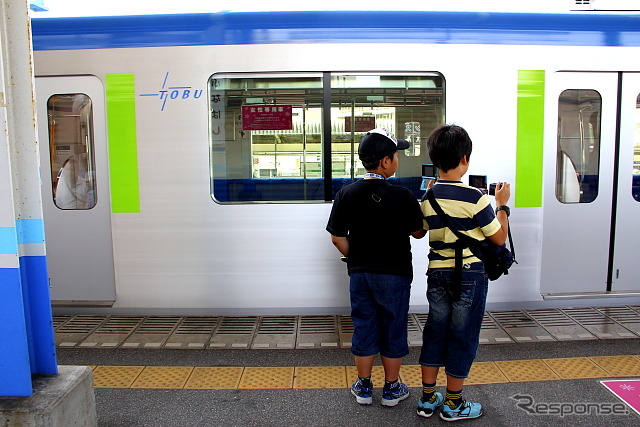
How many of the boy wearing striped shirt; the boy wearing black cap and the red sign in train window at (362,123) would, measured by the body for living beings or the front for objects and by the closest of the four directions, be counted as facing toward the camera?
1

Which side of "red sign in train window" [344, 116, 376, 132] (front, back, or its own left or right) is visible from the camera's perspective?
front

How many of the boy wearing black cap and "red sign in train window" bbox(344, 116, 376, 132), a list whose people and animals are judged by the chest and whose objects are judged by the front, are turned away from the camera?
1

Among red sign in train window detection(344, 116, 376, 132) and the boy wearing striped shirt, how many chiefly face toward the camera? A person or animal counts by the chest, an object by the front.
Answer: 1

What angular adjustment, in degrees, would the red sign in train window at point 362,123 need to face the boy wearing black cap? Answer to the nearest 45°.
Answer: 0° — it already faces them

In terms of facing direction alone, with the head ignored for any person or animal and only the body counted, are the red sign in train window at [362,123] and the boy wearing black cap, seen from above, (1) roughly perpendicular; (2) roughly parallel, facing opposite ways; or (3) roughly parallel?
roughly parallel, facing opposite ways

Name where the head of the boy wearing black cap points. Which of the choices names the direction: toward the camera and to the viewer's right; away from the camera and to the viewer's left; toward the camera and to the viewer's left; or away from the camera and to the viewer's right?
away from the camera and to the viewer's right

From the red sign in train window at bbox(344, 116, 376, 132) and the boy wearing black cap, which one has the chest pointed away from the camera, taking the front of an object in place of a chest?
the boy wearing black cap

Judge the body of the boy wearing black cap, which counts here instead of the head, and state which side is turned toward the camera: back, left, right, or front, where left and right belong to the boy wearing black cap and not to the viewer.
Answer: back

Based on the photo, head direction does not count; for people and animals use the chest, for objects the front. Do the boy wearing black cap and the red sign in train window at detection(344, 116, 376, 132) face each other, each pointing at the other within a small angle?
yes

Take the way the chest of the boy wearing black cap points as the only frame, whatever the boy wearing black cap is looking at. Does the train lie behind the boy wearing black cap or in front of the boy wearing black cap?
in front

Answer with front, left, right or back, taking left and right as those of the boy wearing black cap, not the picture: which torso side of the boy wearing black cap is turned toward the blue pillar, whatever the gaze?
left

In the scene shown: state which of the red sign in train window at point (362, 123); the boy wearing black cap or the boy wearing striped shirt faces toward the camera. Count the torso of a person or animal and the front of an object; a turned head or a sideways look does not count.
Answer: the red sign in train window
